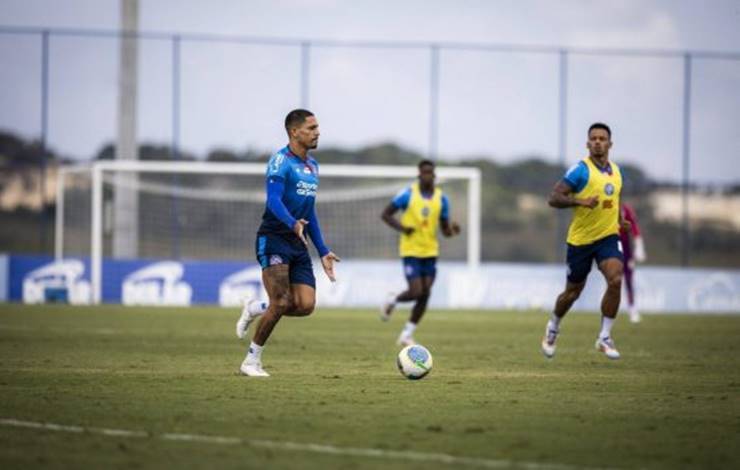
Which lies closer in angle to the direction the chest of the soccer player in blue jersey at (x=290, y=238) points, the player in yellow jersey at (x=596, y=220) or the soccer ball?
the soccer ball

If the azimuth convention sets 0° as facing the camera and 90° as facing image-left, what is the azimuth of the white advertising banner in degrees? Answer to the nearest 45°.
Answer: approximately 0°

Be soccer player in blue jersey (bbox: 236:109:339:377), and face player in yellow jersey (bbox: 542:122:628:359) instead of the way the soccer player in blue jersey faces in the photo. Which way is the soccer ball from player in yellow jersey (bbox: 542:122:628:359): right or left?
right

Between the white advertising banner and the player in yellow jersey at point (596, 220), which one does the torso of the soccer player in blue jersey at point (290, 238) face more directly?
the player in yellow jersey

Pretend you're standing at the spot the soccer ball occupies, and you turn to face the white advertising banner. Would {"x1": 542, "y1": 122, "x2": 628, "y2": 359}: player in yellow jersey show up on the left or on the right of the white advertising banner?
right

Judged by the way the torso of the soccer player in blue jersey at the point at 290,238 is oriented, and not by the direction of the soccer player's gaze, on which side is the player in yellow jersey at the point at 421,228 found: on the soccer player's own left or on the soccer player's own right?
on the soccer player's own left

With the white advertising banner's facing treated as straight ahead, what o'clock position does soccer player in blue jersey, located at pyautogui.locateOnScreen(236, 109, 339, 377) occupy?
The soccer player in blue jersey is roughly at 12 o'clock from the white advertising banner.

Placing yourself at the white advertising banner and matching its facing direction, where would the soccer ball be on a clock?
The soccer ball is roughly at 12 o'clock from the white advertising banner.
